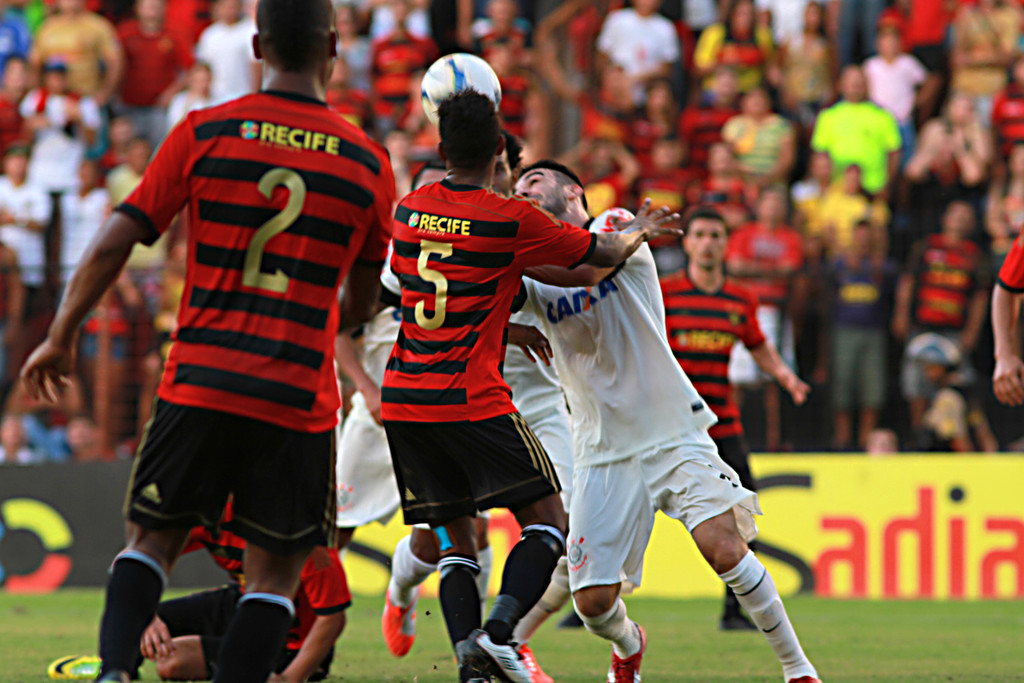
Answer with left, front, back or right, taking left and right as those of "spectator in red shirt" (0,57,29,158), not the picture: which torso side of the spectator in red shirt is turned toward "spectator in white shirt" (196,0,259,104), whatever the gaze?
left

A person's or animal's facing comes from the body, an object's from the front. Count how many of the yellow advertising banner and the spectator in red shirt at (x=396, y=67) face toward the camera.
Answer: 2

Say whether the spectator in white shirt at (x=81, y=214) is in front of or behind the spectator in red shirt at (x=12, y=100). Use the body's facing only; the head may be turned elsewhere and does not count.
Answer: in front

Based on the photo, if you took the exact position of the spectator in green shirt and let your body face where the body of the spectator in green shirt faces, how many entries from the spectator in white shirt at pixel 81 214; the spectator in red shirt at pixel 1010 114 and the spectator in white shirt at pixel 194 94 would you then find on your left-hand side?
1

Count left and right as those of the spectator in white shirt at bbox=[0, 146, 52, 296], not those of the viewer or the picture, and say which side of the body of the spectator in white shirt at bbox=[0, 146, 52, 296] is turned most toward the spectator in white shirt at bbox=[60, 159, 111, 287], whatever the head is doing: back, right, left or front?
left

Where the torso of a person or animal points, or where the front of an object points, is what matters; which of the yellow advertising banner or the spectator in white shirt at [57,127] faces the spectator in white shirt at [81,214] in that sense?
the spectator in white shirt at [57,127]

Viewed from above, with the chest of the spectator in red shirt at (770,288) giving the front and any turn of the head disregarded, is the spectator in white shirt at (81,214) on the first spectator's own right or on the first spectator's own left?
on the first spectator's own right

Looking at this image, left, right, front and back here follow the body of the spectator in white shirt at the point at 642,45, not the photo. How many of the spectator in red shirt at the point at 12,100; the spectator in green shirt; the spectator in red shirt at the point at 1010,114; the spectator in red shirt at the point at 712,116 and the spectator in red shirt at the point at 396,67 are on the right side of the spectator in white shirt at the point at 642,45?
2

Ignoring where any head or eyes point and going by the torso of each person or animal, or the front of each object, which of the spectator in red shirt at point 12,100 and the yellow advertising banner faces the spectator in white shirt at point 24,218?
the spectator in red shirt

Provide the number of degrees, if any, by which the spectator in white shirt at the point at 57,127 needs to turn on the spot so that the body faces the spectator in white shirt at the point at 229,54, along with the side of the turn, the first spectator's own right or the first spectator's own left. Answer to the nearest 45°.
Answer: approximately 90° to the first spectator's own left

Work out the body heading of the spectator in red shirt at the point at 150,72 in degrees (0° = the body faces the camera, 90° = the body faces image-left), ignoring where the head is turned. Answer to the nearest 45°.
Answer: approximately 0°
